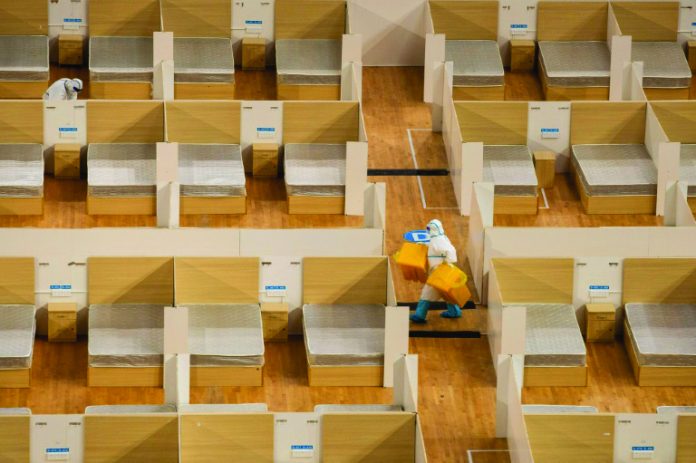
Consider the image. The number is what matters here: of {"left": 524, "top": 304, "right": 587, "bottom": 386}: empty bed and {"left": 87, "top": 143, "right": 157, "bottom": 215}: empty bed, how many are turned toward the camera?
2

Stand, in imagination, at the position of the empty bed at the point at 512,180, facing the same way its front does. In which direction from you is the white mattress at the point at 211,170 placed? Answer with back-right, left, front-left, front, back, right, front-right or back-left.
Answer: right

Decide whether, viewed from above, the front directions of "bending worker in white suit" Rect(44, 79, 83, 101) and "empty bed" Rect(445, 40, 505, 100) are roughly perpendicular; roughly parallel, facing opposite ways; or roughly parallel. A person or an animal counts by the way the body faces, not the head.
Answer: roughly perpendicular

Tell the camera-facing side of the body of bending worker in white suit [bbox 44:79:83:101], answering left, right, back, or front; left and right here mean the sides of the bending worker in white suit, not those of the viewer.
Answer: right

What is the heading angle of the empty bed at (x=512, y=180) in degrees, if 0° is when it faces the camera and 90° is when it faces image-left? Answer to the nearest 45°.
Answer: approximately 0°

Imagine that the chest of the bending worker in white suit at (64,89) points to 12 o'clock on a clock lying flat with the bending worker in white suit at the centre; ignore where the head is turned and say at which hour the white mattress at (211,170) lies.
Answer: The white mattress is roughly at 1 o'clock from the bending worker in white suit.

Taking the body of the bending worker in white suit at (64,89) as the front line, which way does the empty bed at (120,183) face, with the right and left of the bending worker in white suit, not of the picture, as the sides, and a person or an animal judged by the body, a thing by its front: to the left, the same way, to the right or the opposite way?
to the right

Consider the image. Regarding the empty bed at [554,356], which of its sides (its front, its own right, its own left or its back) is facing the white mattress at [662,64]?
back

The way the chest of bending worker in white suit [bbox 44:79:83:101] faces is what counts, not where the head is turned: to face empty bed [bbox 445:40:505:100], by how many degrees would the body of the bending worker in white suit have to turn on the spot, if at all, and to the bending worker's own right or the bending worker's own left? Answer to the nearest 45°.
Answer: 0° — they already face it
